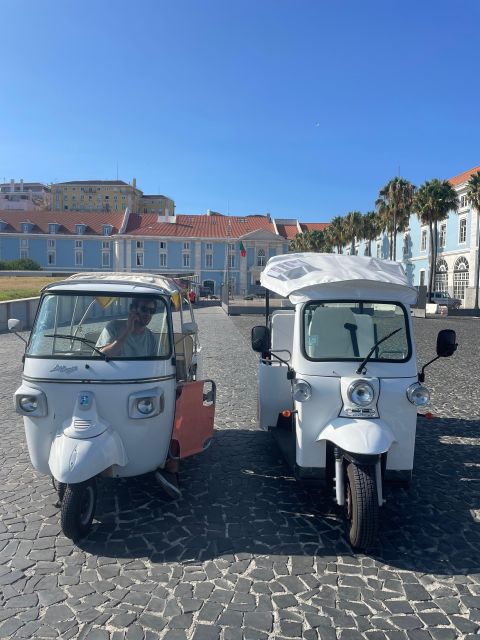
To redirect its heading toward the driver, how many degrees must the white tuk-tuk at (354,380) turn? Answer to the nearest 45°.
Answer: approximately 90° to its right

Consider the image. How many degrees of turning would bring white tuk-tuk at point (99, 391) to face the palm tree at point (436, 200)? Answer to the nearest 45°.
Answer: approximately 135° to its left

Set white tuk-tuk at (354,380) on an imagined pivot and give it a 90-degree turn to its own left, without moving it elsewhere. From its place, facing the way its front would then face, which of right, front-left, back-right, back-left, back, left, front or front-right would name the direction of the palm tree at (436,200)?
left

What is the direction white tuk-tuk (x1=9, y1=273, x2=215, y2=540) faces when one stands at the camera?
facing the viewer

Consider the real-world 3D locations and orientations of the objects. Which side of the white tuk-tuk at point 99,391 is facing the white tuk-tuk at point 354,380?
left

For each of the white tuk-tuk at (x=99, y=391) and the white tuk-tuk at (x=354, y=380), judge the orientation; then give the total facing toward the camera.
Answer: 2

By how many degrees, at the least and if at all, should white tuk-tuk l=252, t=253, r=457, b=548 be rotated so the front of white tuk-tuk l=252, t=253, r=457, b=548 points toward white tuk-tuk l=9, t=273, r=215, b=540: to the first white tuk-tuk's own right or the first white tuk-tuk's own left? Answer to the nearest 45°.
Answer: approximately 90° to the first white tuk-tuk's own right
